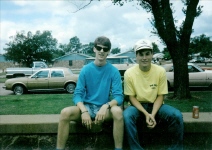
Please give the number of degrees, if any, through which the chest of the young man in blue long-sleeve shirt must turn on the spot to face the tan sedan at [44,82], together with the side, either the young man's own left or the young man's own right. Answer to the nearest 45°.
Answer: approximately 180°

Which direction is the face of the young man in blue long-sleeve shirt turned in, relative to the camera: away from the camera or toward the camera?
toward the camera

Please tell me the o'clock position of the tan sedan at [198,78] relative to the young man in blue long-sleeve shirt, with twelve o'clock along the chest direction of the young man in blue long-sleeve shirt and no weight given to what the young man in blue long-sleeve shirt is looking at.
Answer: The tan sedan is roughly at 7 o'clock from the young man in blue long-sleeve shirt.

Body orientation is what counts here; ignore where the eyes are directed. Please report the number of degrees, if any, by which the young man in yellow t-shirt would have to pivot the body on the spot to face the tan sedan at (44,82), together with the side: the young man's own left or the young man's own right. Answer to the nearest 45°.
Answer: approximately 135° to the young man's own right

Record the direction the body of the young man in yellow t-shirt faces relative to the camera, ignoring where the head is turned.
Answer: toward the camera

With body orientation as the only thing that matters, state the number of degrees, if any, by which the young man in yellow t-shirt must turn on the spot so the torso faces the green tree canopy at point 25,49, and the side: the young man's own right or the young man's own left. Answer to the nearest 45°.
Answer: approximately 135° to the young man's own right

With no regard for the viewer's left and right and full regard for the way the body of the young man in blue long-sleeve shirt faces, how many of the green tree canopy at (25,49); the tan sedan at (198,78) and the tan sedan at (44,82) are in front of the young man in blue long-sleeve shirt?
0

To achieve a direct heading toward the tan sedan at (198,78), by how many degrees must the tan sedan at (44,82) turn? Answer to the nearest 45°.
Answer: approximately 180°

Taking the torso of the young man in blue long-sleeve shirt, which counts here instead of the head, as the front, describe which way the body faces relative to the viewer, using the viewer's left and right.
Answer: facing the viewer

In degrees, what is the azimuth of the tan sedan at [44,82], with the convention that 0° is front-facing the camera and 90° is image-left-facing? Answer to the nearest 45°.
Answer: approximately 90°

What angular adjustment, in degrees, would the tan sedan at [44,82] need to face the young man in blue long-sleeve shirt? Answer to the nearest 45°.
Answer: approximately 90° to its left

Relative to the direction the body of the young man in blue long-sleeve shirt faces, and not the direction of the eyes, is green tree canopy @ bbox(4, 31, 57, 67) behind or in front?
behind

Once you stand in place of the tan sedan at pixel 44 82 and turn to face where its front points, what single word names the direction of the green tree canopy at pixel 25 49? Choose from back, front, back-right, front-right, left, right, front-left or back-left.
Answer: right

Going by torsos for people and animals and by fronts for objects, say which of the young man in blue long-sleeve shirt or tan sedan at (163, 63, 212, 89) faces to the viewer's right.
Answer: the tan sedan

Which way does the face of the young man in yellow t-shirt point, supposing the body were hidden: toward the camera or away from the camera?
toward the camera

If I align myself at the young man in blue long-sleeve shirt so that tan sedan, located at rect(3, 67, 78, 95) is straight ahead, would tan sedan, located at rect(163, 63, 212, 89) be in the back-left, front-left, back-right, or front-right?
front-right
